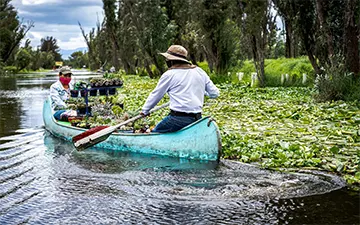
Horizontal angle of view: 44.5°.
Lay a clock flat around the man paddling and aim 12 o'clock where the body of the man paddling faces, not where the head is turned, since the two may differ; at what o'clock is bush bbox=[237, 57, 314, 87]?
The bush is roughly at 2 o'clock from the man paddling.

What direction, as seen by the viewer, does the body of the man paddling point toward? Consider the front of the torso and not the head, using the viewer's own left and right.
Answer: facing away from the viewer and to the left of the viewer

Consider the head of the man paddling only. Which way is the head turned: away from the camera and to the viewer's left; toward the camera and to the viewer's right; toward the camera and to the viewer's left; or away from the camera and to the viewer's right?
away from the camera and to the viewer's left

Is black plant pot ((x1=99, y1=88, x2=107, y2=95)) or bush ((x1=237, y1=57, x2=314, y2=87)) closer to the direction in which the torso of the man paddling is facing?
the black plant pot

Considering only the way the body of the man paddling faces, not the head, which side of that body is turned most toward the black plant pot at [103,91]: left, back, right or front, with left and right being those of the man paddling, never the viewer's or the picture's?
front

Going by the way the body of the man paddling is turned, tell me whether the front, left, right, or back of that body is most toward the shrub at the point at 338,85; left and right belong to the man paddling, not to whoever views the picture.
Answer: right
